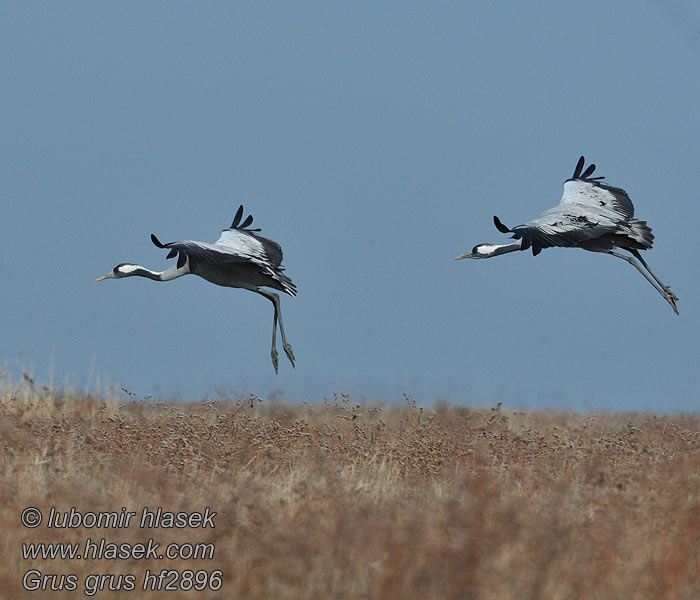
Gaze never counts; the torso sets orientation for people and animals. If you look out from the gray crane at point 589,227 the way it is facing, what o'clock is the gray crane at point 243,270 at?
the gray crane at point 243,270 is roughly at 12 o'clock from the gray crane at point 589,227.

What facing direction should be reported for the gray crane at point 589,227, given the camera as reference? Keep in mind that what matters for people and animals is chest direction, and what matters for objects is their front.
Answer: facing to the left of the viewer

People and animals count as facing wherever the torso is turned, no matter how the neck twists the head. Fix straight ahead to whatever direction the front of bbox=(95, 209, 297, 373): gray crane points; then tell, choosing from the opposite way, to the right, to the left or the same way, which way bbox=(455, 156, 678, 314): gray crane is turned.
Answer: the same way

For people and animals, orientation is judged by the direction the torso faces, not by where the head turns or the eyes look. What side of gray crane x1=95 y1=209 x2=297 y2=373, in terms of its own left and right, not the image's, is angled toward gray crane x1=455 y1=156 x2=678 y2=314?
back

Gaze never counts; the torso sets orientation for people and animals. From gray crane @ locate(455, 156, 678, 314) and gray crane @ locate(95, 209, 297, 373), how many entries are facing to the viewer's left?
2

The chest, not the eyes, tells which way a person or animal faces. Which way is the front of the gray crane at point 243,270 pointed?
to the viewer's left
